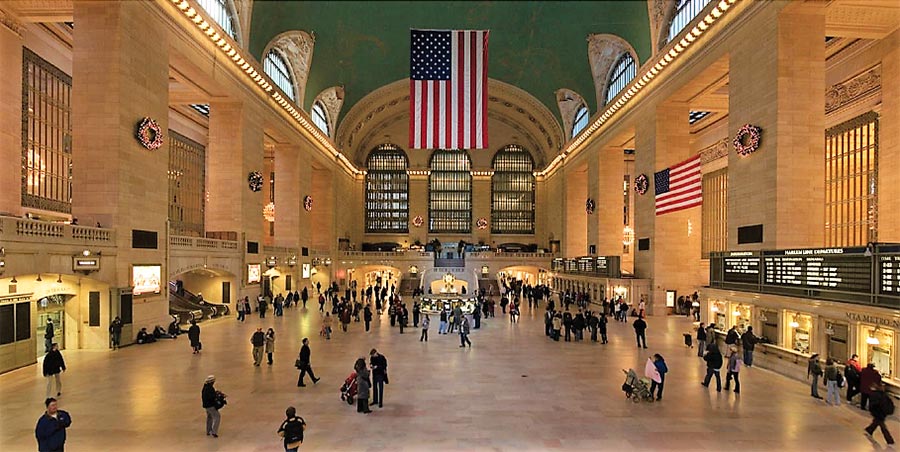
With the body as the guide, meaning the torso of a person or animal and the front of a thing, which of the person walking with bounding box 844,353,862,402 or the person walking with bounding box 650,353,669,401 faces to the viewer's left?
the person walking with bounding box 650,353,669,401

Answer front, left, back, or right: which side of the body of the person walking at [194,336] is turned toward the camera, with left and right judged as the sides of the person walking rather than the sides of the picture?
back

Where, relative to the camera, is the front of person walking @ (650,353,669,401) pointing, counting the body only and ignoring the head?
to the viewer's left

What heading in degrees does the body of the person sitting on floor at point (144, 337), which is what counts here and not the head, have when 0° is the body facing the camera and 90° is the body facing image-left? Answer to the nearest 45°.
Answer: approximately 315°

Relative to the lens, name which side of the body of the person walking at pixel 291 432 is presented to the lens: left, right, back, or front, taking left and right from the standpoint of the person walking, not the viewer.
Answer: back

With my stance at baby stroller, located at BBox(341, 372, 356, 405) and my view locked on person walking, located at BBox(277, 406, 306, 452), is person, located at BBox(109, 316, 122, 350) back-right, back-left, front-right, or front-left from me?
back-right
